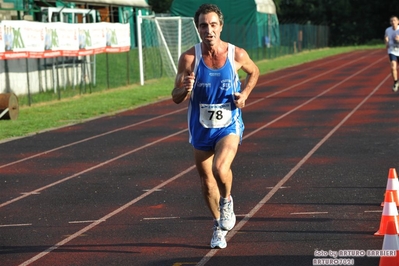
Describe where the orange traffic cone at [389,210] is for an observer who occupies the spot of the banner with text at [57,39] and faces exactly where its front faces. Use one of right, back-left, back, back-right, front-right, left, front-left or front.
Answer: front-right

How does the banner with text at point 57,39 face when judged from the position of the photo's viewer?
facing the viewer and to the right of the viewer

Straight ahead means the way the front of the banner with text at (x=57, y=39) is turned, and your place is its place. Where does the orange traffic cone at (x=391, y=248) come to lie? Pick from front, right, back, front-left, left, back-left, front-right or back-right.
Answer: front-right
